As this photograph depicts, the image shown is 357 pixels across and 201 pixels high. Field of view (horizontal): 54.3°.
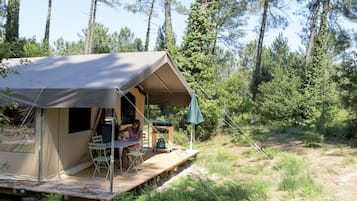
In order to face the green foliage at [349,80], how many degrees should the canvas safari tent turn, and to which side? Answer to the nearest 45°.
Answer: approximately 45° to its left

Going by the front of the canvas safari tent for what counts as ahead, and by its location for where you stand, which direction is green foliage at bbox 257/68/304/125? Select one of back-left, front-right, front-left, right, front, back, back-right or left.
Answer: left

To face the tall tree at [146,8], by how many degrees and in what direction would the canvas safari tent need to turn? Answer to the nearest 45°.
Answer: approximately 135° to its left

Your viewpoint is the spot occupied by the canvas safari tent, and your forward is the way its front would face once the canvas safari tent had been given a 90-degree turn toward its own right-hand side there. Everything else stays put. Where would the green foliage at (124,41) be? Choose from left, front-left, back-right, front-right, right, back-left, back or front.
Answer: back-right

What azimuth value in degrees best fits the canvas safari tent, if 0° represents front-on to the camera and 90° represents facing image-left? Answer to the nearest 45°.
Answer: approximately 315°

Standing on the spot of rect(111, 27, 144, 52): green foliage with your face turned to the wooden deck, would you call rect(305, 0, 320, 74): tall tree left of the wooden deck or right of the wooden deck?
left

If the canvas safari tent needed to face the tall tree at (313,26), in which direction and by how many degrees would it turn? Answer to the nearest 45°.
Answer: approximately 90° to its left

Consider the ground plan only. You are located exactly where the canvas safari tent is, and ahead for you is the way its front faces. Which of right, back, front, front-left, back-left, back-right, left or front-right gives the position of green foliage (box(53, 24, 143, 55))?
back-left

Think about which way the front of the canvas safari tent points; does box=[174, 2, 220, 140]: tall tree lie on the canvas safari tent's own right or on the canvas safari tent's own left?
on the canvas safari tent's own left
